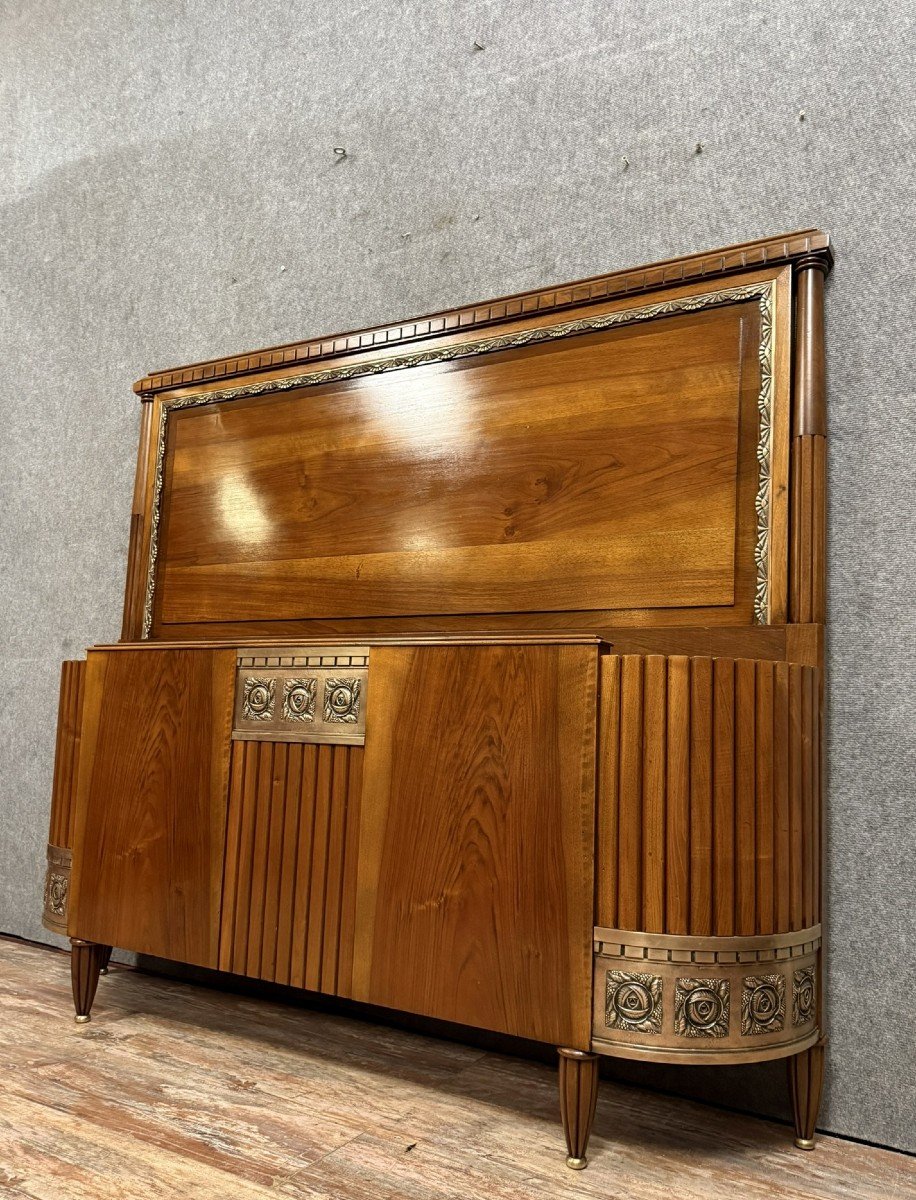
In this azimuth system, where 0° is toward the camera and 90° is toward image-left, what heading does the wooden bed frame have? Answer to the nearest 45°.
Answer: approximately 45°
